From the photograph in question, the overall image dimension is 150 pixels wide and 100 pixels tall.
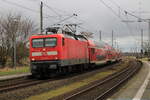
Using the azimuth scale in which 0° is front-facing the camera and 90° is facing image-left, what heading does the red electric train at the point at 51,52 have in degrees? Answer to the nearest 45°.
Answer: approximately 45°
